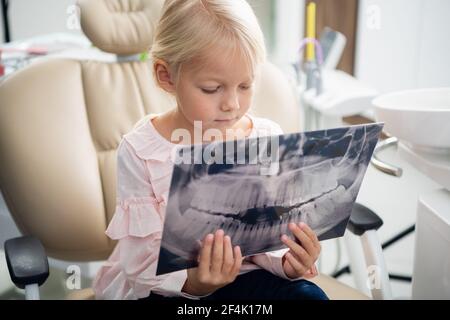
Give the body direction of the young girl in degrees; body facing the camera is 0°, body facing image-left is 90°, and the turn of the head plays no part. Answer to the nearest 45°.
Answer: approximately 315°

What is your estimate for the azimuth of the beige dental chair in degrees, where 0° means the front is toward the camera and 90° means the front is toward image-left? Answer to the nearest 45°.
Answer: approximately 315°

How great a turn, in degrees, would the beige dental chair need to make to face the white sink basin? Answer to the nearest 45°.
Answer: approximately 45° to its left

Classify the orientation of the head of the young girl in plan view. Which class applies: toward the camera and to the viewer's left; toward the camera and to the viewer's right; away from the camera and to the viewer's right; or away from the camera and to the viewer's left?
toward the camera and to the viewer's right
